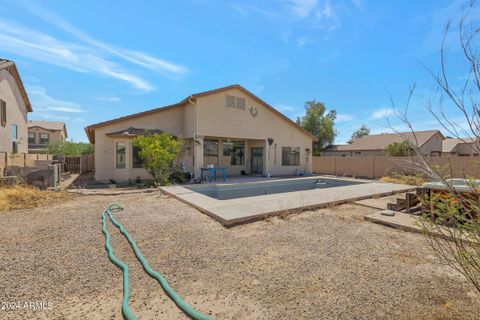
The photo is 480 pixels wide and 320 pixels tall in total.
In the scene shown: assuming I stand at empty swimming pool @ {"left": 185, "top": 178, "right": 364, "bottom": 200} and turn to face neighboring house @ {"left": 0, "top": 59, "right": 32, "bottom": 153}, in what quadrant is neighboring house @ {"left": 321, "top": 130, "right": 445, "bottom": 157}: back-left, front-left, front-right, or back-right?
back-right

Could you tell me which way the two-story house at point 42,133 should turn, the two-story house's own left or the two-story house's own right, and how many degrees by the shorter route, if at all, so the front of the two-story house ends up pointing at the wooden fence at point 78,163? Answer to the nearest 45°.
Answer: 0° — it already faces it

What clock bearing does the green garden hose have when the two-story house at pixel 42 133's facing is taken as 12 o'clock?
The green garden hose is roughly at 12 o'clock from the two-story house.

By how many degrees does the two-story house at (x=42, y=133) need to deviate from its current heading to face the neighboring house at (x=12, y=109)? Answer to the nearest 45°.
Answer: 0° — it already faces it

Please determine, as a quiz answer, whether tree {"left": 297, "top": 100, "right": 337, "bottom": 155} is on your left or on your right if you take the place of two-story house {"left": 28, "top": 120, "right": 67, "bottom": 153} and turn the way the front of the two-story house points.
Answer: on your left

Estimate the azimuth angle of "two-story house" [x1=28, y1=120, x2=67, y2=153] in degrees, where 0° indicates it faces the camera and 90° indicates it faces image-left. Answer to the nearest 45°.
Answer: approximately 0°

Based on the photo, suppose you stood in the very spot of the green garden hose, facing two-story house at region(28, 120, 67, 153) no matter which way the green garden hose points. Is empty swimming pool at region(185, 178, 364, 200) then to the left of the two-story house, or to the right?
right
